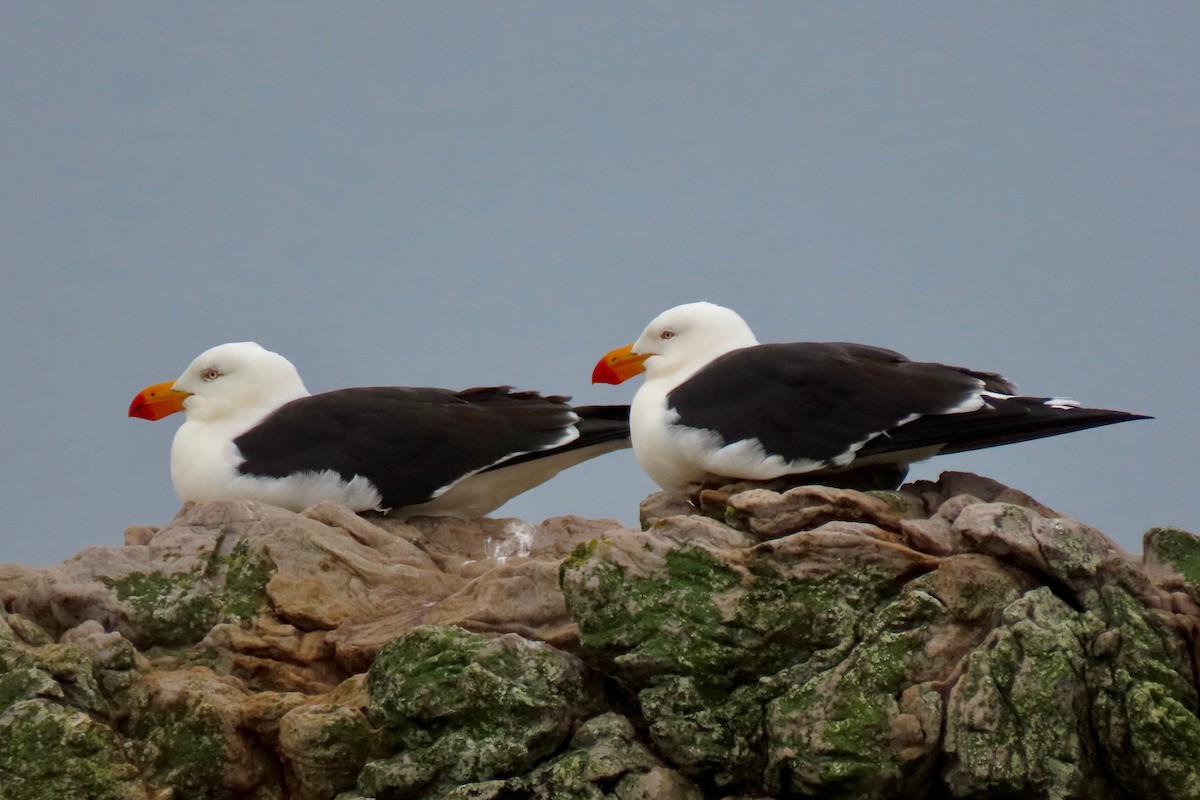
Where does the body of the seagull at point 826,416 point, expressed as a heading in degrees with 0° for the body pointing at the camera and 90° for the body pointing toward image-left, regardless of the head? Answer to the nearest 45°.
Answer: approximately 90°

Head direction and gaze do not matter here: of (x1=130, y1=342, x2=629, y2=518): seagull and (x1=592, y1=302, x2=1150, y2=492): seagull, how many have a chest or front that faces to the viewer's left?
2

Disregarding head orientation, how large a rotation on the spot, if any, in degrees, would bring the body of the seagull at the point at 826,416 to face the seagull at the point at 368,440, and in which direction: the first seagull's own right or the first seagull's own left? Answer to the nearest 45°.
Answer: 0° — it already faces it

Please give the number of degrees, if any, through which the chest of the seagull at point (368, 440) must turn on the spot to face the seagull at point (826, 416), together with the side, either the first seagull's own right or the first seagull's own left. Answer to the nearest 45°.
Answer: approximately 135° to the first seagull's own left

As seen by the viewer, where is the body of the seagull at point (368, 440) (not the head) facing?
to the viewer's left
